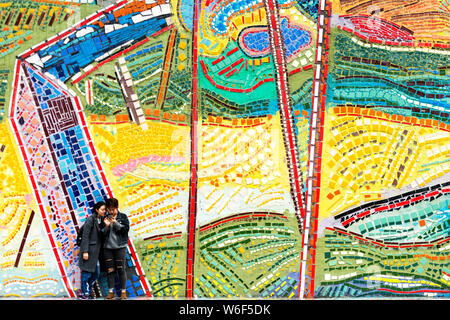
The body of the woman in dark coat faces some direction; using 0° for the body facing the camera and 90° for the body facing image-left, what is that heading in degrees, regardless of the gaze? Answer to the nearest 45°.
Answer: approximately 315°
